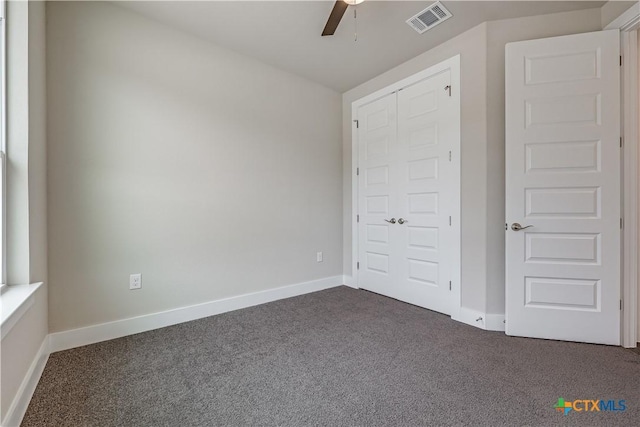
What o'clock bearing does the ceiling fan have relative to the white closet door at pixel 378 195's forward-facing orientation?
The ceiling fan is roughly at 11 o'clock from the white closet door.

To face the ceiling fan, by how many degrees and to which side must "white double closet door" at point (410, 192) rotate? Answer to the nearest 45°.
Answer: approximately 45° to its left

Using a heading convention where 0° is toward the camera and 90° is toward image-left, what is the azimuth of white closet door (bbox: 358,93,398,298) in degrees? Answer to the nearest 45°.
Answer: approximately 45°

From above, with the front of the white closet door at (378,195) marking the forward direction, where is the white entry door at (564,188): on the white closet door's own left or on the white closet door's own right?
on the white closet door's own left

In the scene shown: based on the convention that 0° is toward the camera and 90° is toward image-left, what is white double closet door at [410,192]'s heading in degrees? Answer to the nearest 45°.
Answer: approximately 45°

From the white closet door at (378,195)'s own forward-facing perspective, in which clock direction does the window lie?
The window is roughly at 12 o'clock from the white closet door.
